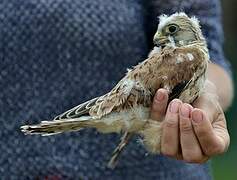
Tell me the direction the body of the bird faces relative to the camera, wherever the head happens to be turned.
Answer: to the viewer's right
